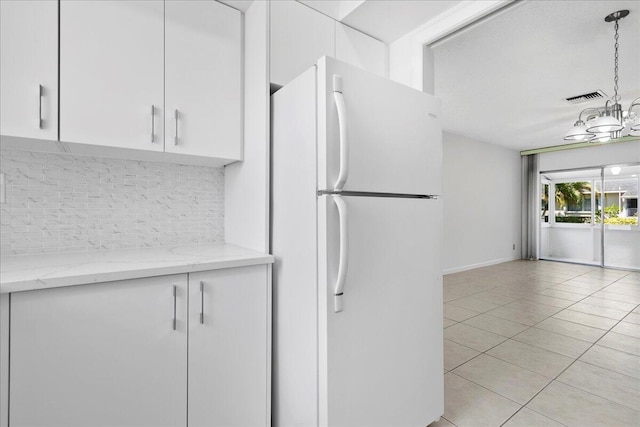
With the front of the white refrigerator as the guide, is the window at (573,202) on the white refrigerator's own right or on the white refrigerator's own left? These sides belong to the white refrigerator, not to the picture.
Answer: on the white refrigerator's own left

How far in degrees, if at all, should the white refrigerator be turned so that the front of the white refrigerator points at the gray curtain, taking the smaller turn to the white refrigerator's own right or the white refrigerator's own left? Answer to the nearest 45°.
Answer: approximately 90° to the white refrigerator's own left

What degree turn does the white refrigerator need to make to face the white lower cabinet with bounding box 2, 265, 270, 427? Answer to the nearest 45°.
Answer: approximately 135° to its right

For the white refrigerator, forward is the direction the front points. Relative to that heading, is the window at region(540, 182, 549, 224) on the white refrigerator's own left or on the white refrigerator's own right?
on the white refrigerator's own left

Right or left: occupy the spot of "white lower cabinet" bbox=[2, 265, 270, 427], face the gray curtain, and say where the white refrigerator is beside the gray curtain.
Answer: right

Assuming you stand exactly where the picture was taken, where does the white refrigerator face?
facing the viewer and to the right of the viewer
